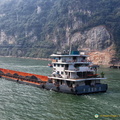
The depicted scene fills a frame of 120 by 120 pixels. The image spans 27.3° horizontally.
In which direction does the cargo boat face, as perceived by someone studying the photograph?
facing away from the viewer and to the left of the viewer
